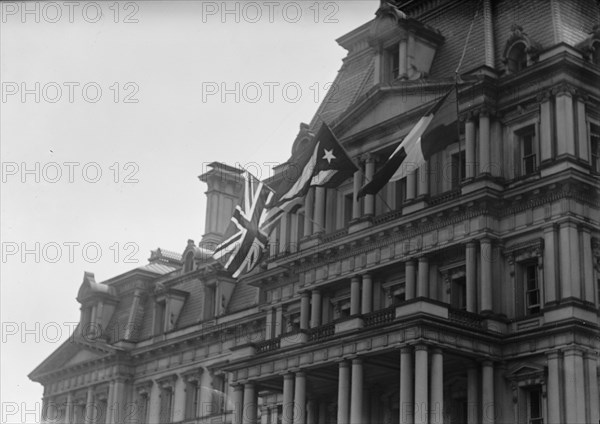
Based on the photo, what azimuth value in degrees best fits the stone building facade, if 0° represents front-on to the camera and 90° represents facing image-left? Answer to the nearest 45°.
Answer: approximately 45°
